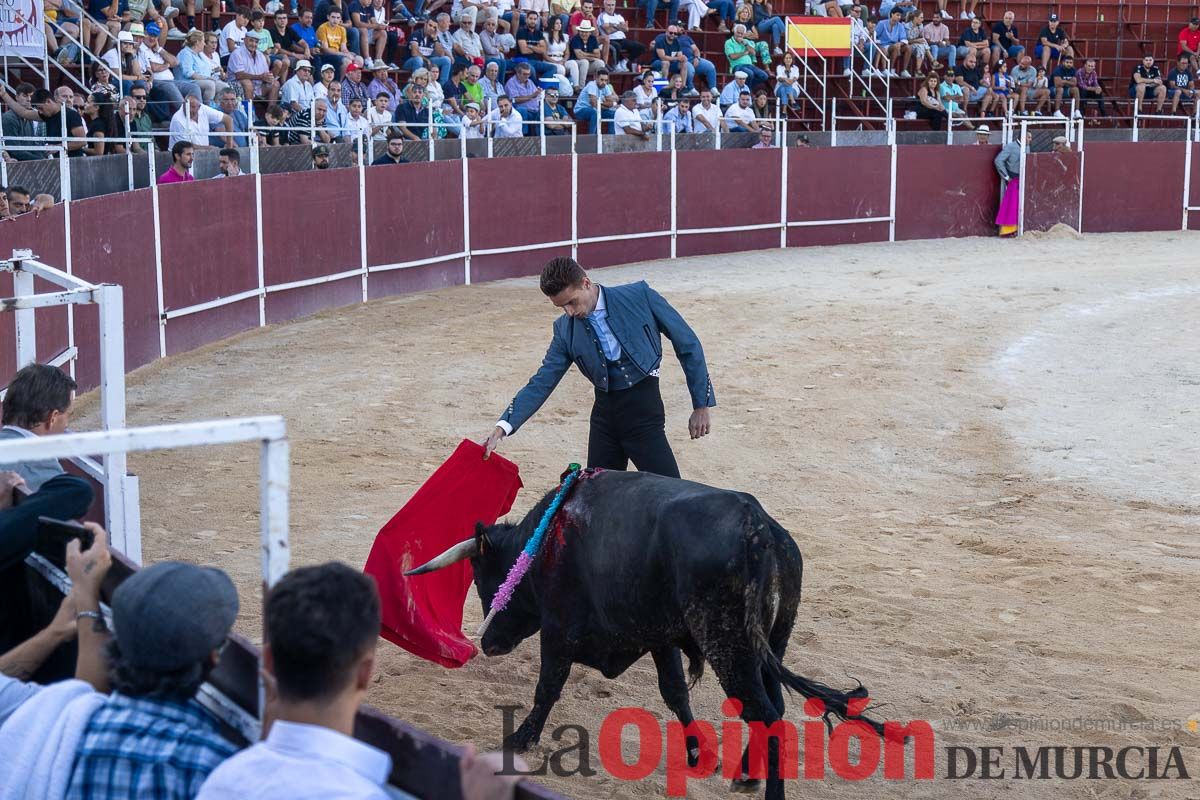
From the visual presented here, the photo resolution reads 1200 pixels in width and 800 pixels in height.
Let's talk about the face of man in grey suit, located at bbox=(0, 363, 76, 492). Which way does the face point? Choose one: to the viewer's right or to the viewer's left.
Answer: to the viewer's right

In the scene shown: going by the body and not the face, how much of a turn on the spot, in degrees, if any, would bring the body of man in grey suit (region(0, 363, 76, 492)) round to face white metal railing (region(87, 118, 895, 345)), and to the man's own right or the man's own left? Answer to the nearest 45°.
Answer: approximately 45° to the man's own left

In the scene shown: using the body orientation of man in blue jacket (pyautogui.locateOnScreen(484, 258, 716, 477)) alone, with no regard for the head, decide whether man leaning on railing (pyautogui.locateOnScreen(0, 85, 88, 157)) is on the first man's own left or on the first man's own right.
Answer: on the first man's own right

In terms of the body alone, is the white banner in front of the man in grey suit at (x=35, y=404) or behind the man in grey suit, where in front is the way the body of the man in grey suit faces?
in front

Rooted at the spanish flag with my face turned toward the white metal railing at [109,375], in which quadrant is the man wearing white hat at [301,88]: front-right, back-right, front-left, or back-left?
front-right

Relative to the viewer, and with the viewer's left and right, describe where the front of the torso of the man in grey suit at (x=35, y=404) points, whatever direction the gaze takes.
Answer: facing away from the viewer and to the right of the viewer

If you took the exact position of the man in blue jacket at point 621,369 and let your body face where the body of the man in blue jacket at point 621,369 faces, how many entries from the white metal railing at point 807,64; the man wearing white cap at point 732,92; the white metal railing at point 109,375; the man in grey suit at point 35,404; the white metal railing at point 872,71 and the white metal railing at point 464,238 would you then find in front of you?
2

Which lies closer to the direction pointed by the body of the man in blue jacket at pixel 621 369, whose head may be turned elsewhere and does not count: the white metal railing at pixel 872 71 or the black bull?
the black bull

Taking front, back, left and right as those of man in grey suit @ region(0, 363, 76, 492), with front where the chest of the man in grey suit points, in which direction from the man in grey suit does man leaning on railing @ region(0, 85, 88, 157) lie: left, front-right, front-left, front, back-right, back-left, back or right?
front-left

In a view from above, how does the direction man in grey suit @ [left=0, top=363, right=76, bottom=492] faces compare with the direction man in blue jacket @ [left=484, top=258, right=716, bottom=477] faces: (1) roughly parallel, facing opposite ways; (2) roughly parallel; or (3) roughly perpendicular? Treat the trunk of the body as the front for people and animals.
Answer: roughly parallel, facing opposite ways

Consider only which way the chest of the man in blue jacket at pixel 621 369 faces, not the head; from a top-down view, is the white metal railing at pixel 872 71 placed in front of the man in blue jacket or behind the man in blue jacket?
behind
